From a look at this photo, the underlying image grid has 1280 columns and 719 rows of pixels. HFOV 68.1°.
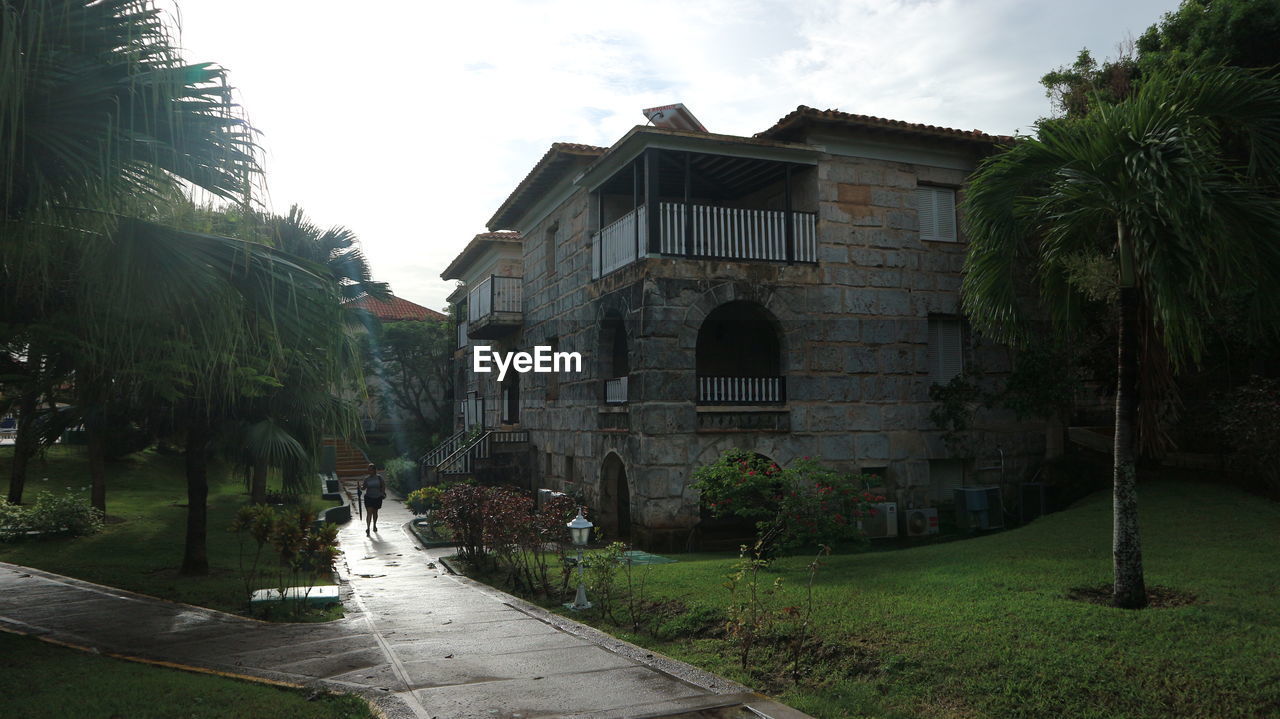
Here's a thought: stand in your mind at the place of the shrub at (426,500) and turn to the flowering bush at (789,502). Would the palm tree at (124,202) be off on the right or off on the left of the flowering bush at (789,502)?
right

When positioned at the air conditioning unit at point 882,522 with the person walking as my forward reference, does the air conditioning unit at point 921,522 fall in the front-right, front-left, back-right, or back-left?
back-right
